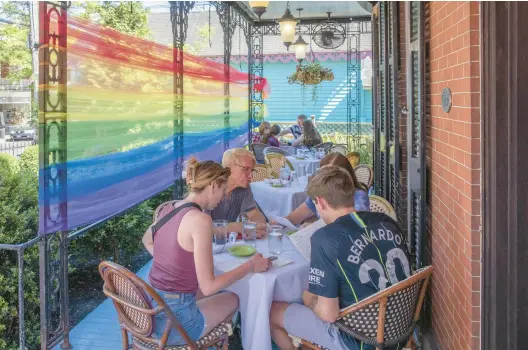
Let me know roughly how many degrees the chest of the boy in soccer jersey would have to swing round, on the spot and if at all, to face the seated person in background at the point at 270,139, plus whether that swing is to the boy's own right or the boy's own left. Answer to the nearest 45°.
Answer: approximately 45° to the boy's own right

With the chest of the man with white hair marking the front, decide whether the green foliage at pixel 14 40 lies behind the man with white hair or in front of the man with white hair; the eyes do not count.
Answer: behind

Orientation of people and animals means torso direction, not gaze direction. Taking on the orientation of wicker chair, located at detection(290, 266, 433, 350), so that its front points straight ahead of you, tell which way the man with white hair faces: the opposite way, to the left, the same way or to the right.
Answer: the opposite way

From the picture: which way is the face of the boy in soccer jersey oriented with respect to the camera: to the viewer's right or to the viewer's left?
to the viewer's left

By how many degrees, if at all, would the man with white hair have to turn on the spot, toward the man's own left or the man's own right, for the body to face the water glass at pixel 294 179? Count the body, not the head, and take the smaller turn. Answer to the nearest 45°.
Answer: approximately 135° to the man's own left

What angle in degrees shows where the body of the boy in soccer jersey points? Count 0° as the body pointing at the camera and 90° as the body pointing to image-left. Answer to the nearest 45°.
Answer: approximately 135°

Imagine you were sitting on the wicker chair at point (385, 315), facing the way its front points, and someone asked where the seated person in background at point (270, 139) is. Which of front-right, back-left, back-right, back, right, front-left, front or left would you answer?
front-right
